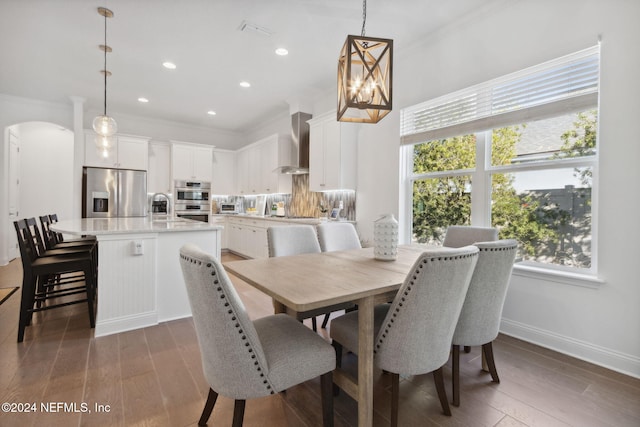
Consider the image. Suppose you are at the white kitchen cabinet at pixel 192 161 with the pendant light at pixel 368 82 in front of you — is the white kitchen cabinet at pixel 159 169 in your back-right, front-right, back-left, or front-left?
back-right

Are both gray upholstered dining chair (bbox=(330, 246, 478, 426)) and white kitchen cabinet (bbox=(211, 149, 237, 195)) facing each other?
yes

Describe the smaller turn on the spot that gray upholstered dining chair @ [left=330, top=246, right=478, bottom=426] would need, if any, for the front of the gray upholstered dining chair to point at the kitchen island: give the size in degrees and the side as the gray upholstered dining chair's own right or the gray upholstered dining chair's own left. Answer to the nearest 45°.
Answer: approximately 45° to the gray upholstered dining chair's own left

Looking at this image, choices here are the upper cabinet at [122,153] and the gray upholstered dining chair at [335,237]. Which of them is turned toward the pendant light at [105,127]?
the upper cabinet

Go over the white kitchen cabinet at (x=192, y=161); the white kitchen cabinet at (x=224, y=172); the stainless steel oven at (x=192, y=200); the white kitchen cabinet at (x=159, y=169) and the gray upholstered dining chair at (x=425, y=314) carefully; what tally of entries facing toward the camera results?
4

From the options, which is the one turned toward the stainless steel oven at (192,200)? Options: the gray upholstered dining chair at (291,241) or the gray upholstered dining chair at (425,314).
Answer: the gray upholstered dining chair at (425,314)

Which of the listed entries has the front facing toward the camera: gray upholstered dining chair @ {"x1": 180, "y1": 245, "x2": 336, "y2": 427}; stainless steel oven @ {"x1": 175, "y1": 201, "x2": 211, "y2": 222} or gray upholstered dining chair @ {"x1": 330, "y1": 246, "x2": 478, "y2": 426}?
the stainless steel oven

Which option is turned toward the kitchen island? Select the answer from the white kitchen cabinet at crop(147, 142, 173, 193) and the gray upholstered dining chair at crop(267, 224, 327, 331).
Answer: the white kitchen cabinet

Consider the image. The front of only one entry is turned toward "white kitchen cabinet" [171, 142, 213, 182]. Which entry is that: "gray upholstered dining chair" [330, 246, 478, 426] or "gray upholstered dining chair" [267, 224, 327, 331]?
"gray upholstered dining chair" [330, 246, 478, 426]
